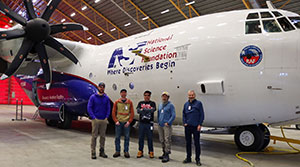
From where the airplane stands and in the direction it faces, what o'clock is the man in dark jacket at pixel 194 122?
The man in dark jacket is roughly at 3 o'clock from the airplane.

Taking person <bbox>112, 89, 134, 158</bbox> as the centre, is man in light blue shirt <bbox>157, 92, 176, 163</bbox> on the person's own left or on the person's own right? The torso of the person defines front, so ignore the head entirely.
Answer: on the person's own left

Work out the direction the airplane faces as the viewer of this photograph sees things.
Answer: facing the viewer and to the right of the viewer

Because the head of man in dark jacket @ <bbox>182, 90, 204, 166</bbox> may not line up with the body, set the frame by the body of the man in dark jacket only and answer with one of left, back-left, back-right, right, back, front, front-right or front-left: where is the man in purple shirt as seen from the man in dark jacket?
right

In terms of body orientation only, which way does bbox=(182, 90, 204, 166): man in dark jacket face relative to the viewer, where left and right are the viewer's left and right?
facing the viewer

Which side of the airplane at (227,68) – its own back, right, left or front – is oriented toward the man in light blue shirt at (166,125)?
right

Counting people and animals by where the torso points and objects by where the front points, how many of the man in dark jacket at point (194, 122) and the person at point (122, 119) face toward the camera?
2

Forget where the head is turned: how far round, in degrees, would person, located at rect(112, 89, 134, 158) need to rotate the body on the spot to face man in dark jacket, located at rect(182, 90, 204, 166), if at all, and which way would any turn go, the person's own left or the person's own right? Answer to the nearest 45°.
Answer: approximately 45° to the person's own left

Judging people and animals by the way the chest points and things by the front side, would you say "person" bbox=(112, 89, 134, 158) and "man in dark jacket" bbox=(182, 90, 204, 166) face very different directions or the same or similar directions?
same or similar directions

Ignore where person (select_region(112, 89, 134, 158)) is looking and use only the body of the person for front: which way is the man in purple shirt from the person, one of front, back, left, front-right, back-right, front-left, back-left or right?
right
